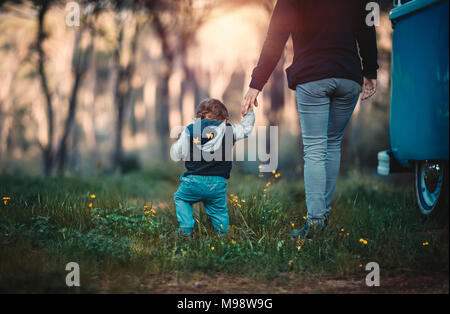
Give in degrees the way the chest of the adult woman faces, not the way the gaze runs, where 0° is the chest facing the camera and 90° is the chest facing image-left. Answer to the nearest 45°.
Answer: approximately 180°

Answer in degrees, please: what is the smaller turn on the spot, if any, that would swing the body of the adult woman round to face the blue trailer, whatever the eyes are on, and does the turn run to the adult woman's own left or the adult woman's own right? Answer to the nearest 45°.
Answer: approximately 90° to the adult woman's own right

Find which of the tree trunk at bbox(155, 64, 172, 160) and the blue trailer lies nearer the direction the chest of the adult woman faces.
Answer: the tree trunk

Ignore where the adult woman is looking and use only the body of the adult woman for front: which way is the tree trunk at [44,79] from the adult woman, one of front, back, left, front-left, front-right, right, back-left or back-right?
front-left
